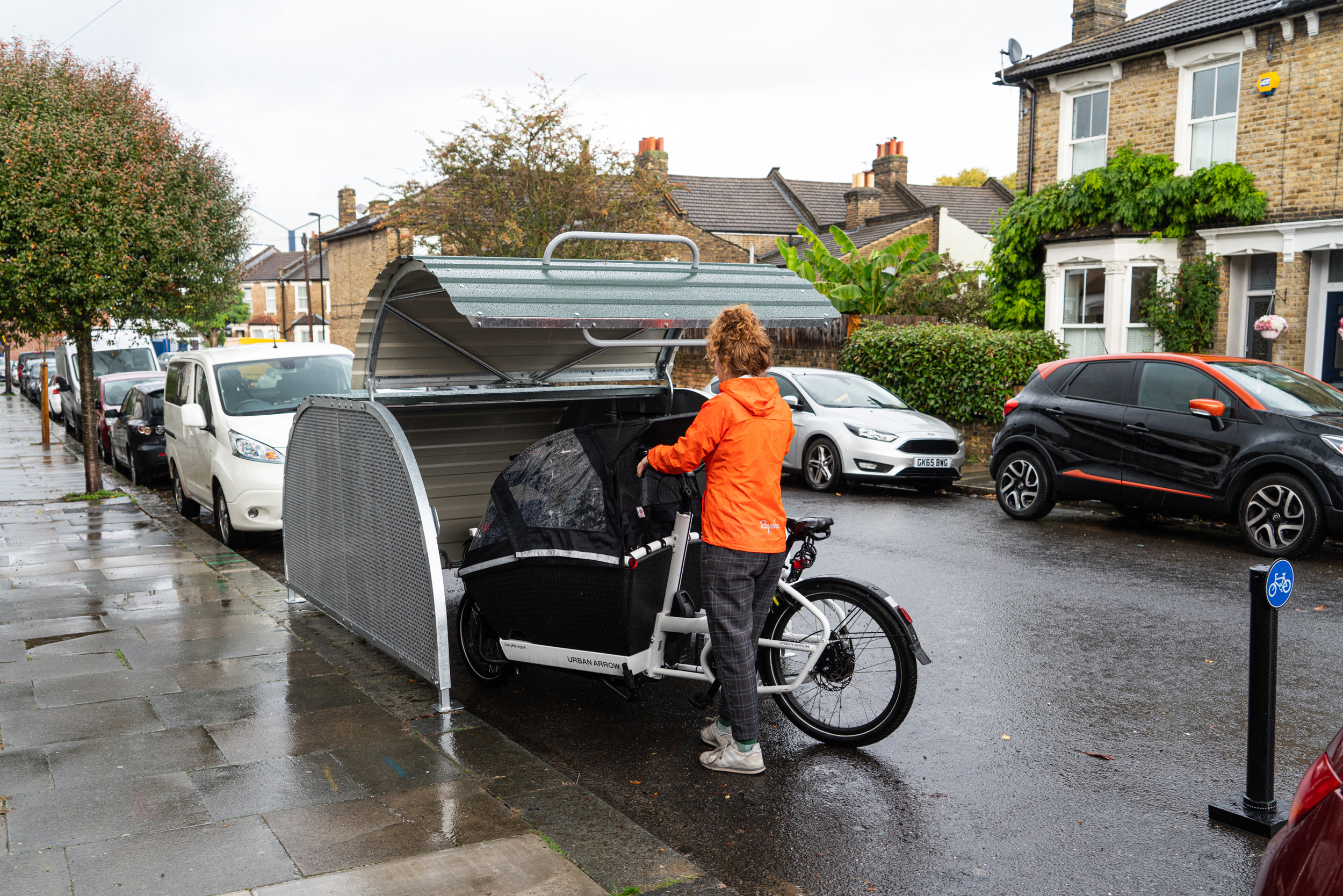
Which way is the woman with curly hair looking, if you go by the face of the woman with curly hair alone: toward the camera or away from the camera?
away from the camera

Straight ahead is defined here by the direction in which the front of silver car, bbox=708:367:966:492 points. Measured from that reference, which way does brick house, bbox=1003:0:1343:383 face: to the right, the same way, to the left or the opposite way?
to the right

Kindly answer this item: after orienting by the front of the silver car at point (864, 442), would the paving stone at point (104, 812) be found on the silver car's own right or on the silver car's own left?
on the silver car's own right

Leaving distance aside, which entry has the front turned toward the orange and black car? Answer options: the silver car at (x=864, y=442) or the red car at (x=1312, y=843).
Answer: the silver car

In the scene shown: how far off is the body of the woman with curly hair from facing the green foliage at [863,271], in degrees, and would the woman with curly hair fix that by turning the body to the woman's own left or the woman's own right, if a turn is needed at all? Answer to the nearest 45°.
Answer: approximately 45° to the woman's own right

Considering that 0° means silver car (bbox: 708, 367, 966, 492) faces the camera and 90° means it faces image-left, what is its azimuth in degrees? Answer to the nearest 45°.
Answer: approximately 315°

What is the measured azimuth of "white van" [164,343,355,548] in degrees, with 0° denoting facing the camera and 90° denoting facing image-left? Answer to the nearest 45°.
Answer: approximately 315°
